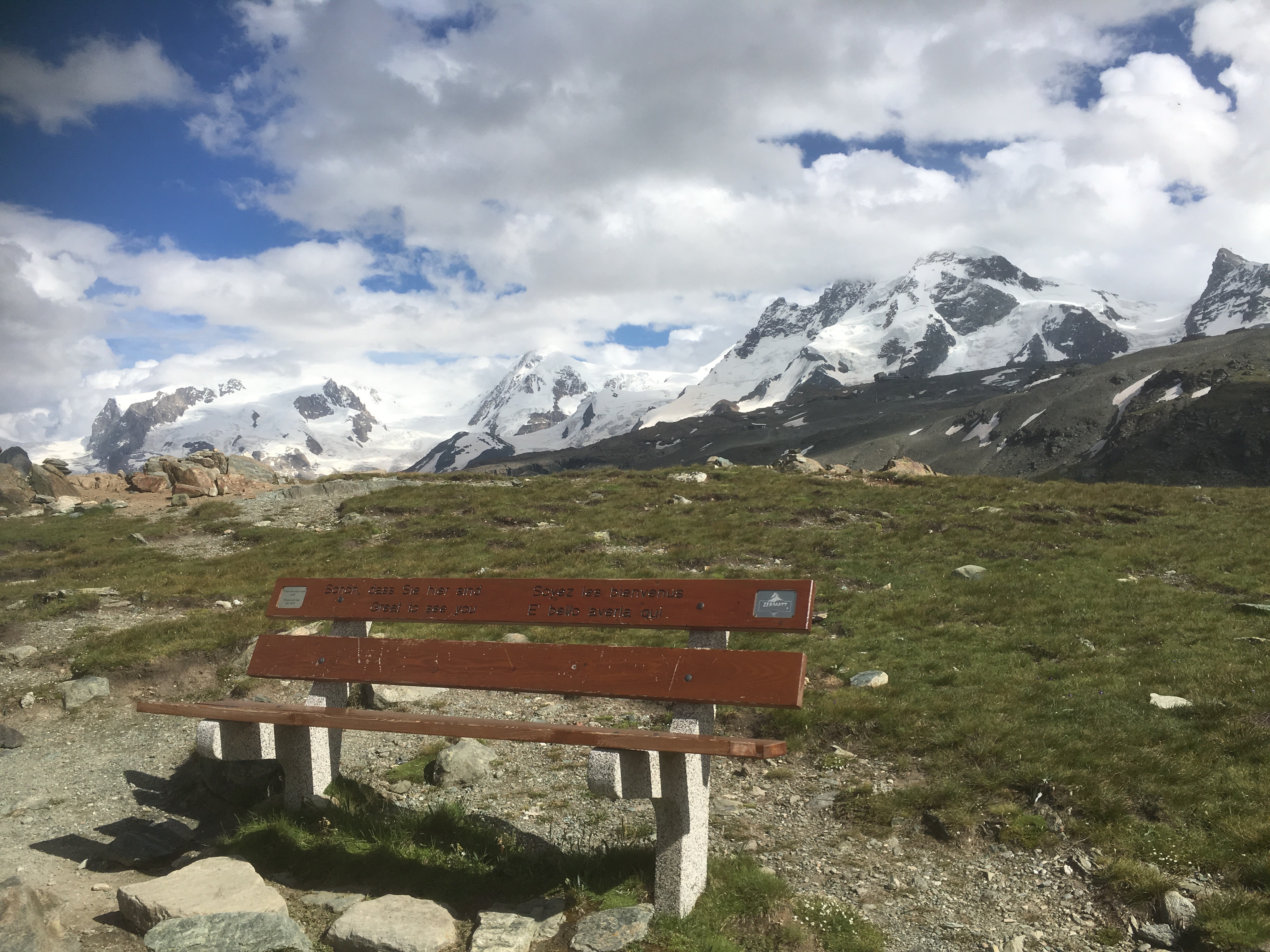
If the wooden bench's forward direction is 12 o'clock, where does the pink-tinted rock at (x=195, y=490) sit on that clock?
The pink-tinted rock is roughly at 4 o'clock from the wooden bench.

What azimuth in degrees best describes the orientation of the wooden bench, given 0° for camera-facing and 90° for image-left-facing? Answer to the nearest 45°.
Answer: approximately 45°

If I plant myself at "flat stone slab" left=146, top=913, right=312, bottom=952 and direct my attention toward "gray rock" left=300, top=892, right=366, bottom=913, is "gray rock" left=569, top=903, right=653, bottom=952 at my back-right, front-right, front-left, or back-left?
front-right

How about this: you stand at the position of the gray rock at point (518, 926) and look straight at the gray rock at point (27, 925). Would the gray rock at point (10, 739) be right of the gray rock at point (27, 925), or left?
right

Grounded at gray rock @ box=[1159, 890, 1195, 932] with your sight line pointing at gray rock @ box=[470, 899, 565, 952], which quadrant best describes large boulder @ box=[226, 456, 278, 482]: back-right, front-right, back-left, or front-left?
front-right

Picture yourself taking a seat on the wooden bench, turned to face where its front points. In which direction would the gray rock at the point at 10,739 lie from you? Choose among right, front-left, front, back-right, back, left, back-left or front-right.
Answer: right

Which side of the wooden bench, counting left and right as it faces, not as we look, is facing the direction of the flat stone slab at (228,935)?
front

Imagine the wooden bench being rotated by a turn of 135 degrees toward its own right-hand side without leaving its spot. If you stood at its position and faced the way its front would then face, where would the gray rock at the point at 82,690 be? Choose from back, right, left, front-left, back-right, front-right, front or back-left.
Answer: front-left

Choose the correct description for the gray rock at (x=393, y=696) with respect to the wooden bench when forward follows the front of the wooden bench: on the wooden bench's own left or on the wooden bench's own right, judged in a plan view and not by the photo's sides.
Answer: on the wooden bench's own right

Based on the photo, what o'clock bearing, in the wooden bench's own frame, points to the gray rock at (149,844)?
The gray rock is roughly at 2 o'clock from the wooden bench.

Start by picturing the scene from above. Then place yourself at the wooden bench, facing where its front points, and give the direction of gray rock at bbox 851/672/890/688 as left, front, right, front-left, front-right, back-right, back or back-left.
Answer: back

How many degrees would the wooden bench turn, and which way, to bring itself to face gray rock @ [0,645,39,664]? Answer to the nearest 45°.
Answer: approximately 90° to its right

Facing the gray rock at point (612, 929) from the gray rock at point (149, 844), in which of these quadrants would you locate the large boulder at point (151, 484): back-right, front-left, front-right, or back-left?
back-left

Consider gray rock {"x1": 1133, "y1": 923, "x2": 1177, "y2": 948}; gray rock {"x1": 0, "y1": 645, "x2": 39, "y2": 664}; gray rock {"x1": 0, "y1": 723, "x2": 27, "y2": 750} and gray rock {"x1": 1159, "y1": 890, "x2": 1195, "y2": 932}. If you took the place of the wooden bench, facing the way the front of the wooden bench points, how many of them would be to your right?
2

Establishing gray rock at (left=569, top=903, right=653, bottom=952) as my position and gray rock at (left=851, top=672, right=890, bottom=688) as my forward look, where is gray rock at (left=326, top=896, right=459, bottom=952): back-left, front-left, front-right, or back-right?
back-left

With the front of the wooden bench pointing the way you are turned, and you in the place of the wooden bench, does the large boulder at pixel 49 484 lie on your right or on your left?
on your right

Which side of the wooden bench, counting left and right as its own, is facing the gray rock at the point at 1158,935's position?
left
